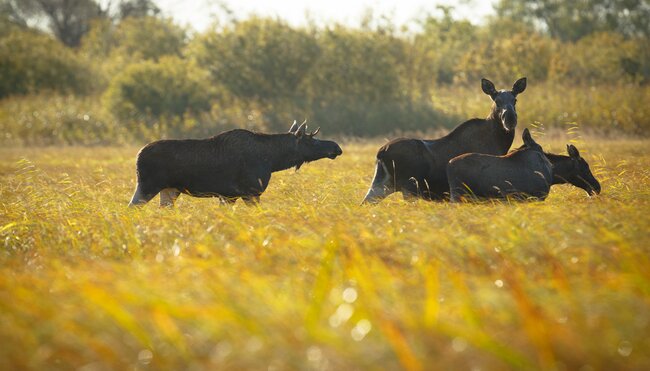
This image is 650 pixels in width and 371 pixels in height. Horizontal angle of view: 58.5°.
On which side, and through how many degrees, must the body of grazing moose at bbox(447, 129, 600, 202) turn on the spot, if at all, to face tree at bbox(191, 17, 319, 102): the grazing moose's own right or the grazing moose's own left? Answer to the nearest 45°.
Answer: approximately 135° to the grazing moose's own left

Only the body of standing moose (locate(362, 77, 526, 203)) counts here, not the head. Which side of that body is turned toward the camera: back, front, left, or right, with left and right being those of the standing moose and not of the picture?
right

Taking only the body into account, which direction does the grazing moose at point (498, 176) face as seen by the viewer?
to the viewer's right

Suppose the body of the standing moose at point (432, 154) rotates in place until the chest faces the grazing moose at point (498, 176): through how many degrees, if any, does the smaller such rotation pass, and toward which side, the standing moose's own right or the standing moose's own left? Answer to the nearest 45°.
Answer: approximately 45° to the standing moose's own right

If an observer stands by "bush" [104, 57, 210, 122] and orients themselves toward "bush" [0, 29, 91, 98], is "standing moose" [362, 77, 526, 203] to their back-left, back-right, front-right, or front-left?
back-left

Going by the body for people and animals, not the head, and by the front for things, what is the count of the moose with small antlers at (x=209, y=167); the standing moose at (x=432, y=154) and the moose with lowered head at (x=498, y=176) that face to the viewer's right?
3

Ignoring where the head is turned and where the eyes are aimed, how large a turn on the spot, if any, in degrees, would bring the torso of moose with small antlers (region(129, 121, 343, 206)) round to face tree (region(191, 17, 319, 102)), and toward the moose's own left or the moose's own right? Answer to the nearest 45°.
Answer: approximately 90° to the moose's own left

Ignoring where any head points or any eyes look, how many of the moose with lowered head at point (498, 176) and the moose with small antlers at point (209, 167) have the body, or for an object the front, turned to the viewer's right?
2

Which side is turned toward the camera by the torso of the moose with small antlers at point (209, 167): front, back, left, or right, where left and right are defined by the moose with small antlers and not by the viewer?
right

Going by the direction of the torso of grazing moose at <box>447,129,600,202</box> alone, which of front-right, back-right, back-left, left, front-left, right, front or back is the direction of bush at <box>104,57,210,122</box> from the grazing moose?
back-left

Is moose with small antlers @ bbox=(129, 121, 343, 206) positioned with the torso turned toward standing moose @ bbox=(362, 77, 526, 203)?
yes

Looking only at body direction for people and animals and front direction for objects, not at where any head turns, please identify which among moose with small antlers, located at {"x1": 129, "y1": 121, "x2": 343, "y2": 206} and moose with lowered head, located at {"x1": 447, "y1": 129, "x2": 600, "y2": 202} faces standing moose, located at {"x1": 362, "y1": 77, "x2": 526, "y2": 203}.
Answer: moose with small antlers, located at {"x1": 129, "y1": 121, "x2": 343, "y2": 206}

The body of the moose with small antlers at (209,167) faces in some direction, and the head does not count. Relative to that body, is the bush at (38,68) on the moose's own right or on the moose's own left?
on the moose's own left

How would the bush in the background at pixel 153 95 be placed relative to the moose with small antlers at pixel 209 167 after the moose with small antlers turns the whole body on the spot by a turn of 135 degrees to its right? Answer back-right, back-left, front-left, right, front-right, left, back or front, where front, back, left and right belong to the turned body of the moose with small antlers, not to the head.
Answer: back-right
